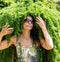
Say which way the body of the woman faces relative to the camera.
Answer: toward the camera
